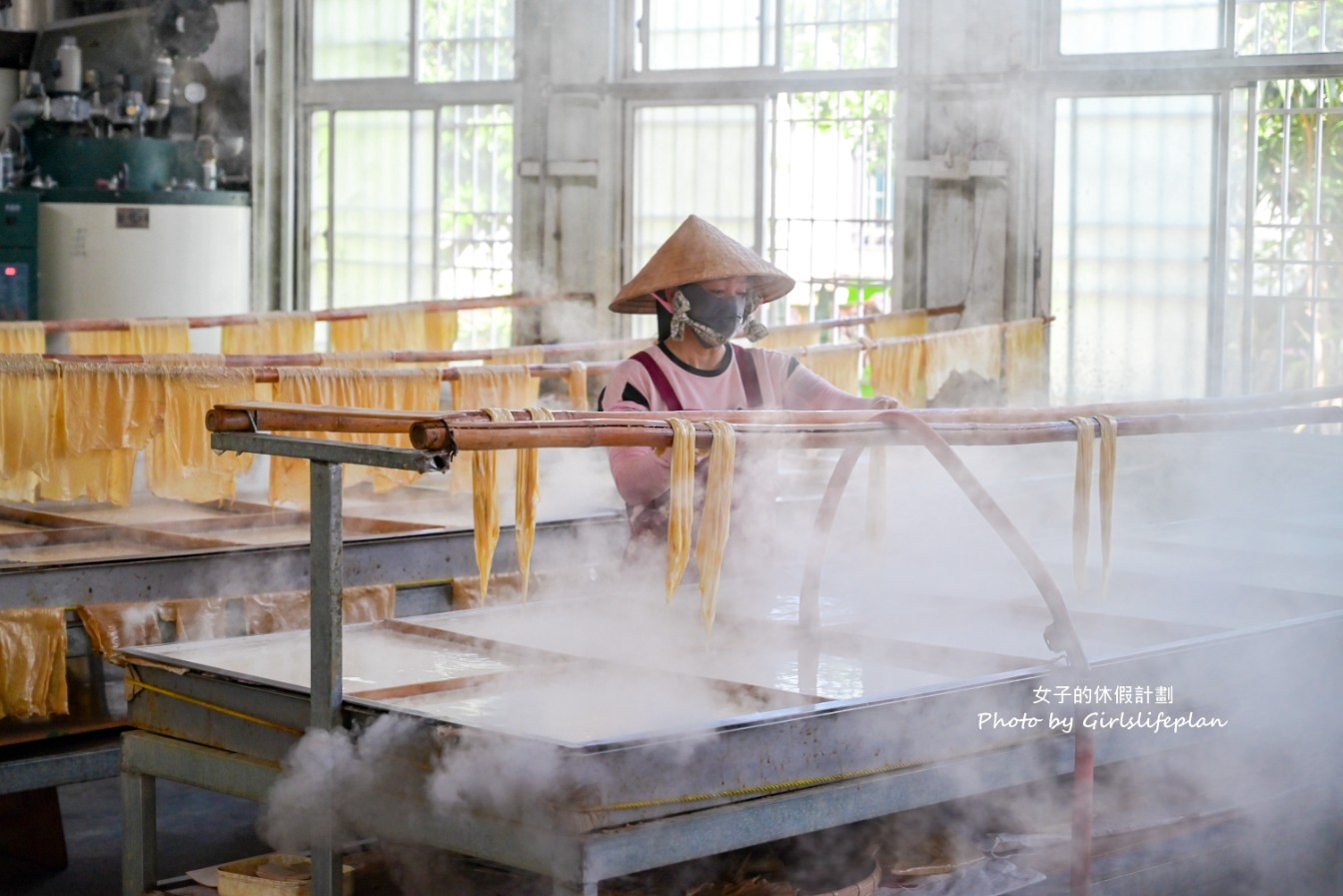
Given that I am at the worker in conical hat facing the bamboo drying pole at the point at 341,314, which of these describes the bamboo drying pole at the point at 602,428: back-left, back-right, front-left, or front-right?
back-left

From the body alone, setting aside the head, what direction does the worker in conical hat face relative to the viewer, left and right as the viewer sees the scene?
facing the viewer and to the right of the viewer

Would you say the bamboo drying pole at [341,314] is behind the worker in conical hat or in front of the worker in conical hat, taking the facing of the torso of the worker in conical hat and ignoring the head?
behind

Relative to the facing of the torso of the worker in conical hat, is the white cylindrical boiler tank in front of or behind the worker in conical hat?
behind

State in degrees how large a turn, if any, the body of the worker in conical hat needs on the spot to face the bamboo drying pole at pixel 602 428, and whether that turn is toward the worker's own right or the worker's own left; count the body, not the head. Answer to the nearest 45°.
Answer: approximately 45° to the worker's own right

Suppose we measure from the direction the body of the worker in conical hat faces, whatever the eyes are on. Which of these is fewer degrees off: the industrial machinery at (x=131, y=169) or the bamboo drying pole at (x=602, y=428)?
the bamboo drying pole

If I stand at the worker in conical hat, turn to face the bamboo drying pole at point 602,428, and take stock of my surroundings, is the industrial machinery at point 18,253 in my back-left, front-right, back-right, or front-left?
back-right

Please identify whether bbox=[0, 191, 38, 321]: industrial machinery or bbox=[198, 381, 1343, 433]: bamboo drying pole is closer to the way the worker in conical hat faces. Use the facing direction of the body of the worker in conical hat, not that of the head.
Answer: the bamboo drying pole

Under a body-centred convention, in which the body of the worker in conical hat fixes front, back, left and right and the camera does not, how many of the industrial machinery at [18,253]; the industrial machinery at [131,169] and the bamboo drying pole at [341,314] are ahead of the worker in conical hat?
0

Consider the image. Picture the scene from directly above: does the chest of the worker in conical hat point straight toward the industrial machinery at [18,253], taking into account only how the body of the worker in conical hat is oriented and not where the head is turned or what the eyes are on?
no

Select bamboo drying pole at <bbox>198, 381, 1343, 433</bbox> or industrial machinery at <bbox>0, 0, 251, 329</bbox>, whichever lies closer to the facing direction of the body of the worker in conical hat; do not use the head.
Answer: the bamboo drying pole

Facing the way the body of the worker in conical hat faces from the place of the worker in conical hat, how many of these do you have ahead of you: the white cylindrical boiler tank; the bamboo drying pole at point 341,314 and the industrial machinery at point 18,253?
0

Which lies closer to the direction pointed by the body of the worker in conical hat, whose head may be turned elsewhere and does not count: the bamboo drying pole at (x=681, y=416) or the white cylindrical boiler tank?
the bamboo drying pole

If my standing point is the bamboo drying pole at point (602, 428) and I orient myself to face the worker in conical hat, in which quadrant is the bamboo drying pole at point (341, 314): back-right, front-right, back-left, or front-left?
front-left
